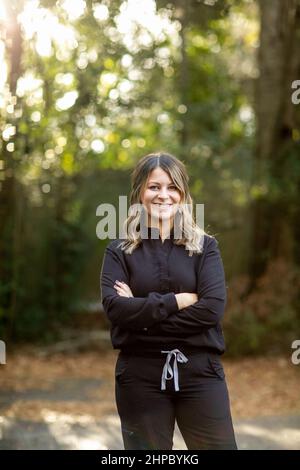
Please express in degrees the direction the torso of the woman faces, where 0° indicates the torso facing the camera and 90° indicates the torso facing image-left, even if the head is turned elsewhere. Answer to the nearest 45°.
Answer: approximately 0°

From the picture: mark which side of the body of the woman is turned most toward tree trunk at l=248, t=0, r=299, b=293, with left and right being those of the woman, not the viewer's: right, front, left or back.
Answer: back
